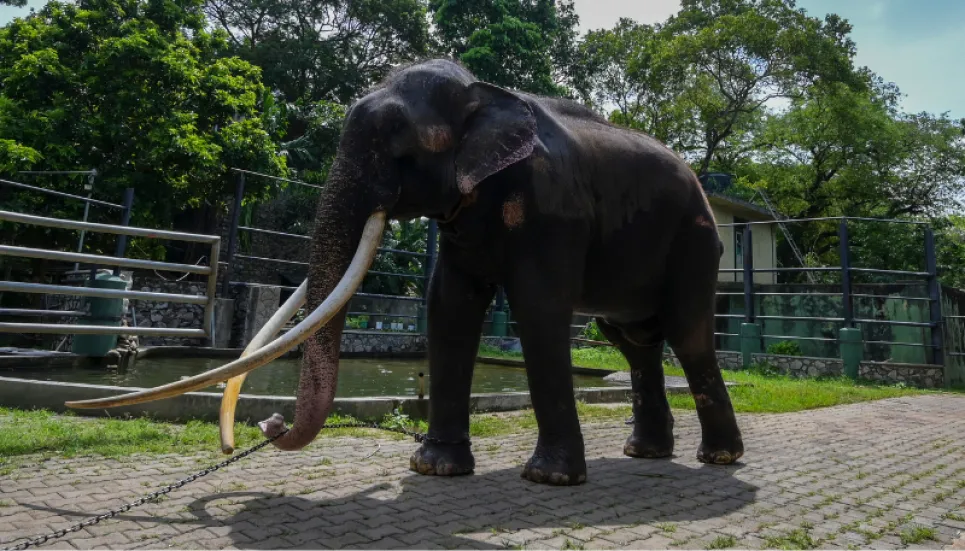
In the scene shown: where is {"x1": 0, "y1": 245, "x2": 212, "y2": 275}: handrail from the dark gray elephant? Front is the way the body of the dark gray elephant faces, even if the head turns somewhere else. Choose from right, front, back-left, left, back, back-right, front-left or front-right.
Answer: right

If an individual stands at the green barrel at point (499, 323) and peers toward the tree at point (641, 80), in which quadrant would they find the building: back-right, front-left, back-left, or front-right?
front-right

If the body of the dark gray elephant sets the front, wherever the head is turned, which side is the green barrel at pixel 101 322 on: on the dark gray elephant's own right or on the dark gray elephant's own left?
on the dark gray elephant's own right

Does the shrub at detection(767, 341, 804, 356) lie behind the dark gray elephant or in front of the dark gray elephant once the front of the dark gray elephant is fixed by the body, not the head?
behind

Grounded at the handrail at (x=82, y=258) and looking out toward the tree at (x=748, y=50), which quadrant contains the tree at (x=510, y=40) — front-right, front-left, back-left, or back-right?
front-left

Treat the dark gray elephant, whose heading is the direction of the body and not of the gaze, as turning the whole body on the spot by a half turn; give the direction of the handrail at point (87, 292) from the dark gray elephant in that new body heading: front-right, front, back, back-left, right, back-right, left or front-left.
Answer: left

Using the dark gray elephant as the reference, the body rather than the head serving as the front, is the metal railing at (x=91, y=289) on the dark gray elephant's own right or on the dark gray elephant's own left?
on the dark gray elephant's own right

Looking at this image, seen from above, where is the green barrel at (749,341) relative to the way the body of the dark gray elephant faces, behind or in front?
behind

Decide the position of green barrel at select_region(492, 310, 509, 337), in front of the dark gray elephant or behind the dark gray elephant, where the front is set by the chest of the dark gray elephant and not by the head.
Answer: behind

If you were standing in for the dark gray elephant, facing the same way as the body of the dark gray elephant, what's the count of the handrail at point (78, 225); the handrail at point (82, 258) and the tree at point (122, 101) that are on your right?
3

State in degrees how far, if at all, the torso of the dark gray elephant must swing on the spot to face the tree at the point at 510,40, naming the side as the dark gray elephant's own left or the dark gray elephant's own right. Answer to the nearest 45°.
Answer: approximately 135° to the dark gray elephant's own right

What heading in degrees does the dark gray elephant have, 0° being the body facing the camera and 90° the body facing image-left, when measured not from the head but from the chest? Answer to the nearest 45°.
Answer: approximately 45°

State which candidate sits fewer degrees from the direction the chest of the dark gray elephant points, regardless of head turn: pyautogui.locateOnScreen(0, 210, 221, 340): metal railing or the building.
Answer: the metal railing
